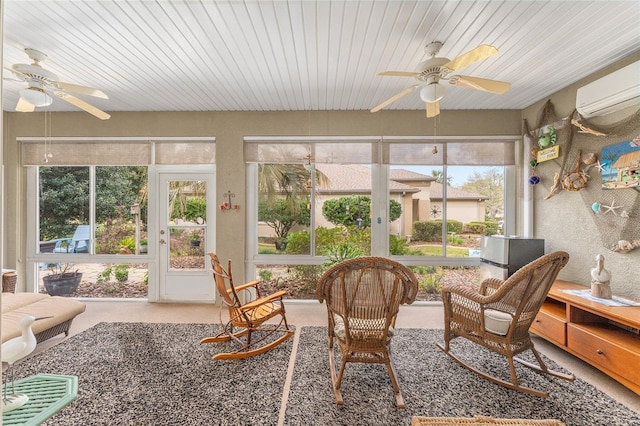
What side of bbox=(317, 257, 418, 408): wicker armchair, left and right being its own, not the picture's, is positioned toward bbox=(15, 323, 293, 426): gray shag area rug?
left

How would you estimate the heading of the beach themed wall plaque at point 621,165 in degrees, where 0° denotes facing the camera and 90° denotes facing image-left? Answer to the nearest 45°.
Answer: approximately 45°

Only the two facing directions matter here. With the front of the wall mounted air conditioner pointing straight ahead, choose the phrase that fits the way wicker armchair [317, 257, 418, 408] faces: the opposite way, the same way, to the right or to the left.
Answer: to the right

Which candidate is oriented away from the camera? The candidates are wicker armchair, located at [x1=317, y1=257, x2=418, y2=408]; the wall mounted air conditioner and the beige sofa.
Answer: the wicker armchair

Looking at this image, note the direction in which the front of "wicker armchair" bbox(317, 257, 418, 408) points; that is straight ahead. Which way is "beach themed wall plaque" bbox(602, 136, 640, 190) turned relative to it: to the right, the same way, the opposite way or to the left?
to the left

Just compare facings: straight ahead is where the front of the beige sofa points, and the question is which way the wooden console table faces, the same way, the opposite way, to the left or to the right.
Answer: the opposite way
